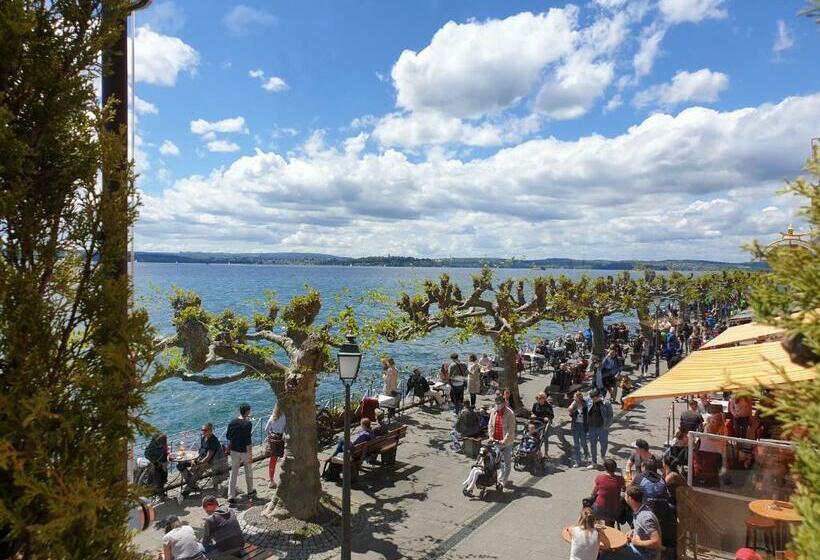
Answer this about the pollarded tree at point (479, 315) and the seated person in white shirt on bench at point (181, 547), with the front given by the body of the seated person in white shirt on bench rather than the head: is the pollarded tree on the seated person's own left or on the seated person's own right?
on the seated person's own right

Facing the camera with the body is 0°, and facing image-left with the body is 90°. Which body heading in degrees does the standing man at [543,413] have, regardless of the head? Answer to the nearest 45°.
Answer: approximately 45°

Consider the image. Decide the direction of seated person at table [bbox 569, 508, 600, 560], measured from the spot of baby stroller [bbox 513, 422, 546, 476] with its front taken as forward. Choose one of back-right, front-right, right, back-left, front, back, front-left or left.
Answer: front-left

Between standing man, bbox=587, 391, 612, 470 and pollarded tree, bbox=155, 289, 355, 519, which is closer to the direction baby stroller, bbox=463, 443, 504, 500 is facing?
the pollarded tree

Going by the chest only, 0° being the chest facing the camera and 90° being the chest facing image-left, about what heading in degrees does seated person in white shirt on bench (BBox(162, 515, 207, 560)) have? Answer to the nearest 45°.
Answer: approximately 135°

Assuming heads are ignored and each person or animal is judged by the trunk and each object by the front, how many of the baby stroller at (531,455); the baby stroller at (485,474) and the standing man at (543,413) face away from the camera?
0

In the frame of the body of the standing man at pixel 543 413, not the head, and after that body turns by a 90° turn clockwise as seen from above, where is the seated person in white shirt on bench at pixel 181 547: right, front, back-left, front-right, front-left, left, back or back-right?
left

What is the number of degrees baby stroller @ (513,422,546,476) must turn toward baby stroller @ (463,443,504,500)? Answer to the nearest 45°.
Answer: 0° — it already faces it

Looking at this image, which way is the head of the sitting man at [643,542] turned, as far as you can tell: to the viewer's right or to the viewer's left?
to the viewer's left

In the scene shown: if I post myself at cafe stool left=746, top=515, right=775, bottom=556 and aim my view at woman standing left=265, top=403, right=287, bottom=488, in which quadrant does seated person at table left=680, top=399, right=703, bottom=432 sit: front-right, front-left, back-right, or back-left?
front-right

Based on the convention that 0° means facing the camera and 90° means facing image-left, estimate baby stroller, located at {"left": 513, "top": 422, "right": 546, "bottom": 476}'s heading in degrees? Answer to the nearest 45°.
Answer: approximately 45°

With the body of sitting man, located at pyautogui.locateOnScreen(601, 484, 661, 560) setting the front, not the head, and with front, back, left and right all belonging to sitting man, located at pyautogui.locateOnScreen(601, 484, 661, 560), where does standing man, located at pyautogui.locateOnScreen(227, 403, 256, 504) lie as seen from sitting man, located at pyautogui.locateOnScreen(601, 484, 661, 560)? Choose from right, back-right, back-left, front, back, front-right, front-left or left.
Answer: front
